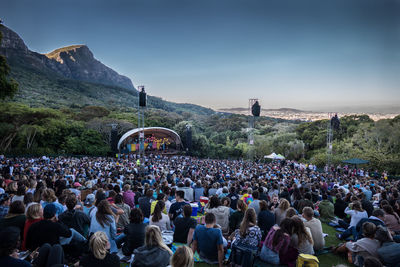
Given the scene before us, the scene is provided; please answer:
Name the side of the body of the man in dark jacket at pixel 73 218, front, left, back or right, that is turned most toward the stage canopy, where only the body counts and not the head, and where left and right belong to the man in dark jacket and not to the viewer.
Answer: front

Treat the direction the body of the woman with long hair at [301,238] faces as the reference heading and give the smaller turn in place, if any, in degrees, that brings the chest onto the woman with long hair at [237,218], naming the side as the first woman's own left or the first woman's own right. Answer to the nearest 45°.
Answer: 0° — they already face them

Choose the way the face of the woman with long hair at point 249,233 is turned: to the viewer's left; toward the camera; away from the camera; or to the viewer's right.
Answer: away from the camera

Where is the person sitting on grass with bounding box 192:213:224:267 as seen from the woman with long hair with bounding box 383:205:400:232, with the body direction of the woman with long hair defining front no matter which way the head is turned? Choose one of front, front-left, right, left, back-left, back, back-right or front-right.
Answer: left

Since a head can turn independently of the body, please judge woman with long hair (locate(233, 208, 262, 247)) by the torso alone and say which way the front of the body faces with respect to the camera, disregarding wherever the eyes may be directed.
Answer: away from the camera

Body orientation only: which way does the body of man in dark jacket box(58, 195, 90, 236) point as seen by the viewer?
away from the camera

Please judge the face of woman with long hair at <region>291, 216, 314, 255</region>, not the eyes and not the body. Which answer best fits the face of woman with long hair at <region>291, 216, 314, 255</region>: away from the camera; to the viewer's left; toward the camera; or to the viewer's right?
away from the camera

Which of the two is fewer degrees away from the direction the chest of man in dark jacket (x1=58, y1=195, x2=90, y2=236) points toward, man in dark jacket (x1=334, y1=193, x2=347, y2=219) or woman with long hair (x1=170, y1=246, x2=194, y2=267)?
the man in dark jacket

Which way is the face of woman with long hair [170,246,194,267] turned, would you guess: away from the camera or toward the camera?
away from the camera

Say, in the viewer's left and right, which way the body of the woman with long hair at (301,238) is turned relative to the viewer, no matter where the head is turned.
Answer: facing away from the viewer and to the left of the viewer

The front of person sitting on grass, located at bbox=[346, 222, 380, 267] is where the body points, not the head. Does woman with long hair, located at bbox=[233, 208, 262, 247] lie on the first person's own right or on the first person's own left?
on the first person's own left

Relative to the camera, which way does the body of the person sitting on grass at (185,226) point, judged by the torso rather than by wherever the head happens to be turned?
away from the camera

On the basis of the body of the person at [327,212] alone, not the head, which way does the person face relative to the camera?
away from the camera

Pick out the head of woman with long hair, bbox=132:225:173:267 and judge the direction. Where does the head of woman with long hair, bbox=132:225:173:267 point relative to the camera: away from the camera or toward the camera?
away from the camera

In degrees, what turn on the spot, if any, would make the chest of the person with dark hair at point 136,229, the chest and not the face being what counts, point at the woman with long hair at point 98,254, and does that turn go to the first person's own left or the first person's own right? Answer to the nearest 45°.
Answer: approximately 180°

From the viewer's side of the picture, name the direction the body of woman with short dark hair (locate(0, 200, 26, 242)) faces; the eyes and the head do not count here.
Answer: away from the camera

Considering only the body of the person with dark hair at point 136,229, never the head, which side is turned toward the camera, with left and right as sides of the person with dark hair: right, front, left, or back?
back
